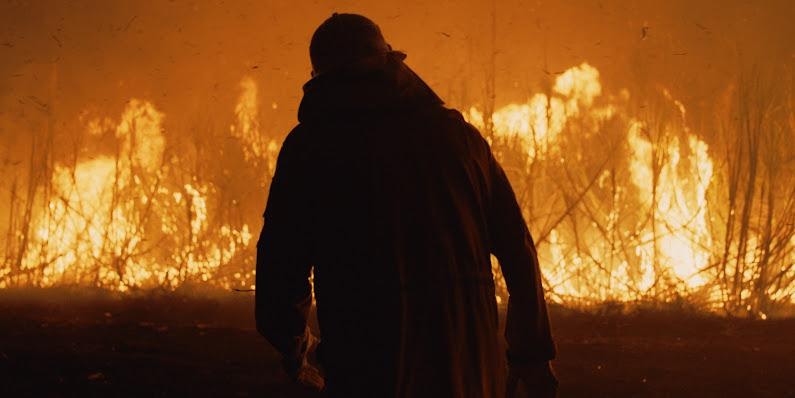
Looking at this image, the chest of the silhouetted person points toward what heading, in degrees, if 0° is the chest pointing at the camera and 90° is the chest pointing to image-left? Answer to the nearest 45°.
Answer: approximately 180°
